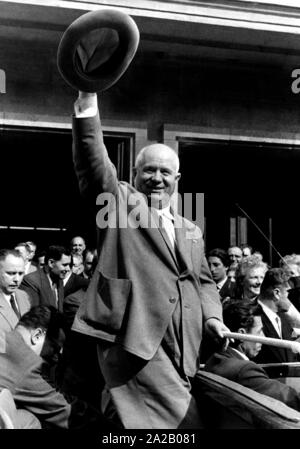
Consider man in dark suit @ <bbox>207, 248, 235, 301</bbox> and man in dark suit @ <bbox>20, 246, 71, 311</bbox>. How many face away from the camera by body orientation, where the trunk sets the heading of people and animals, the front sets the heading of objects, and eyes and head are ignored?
0

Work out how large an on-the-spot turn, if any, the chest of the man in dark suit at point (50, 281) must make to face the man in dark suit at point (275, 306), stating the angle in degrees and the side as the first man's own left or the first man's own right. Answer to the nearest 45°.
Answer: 0° — they already face them

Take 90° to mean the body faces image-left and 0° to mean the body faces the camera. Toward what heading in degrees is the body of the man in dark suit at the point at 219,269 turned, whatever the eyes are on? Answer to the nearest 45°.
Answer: approximately 45°

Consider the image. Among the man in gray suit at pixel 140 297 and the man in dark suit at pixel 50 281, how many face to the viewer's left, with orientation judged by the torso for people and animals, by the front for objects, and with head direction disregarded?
0

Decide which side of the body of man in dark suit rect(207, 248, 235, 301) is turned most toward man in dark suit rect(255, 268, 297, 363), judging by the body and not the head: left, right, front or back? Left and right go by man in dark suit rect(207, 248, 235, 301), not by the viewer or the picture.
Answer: left

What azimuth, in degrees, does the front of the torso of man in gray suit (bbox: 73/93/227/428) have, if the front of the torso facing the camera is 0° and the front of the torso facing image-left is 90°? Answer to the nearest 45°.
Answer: approximately 315°

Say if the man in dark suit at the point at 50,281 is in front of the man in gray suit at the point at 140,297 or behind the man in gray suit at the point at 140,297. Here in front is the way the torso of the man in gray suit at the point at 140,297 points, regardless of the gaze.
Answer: behind

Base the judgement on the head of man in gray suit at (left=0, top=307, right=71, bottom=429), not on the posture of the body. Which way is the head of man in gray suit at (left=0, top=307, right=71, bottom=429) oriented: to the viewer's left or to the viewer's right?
to the viewer's right

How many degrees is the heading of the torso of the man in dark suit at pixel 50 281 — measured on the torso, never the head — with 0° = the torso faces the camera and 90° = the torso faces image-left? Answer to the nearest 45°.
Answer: approximately 315°

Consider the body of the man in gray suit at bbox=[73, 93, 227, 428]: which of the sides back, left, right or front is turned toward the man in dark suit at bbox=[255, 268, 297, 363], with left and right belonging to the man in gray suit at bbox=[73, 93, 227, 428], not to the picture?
left

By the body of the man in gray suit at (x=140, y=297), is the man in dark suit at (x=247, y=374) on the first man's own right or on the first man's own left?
on the first man's own left
